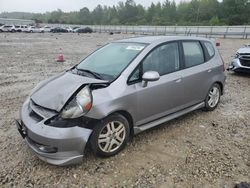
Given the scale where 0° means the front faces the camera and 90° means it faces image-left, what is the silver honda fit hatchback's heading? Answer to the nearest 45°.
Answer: approximately 45°
